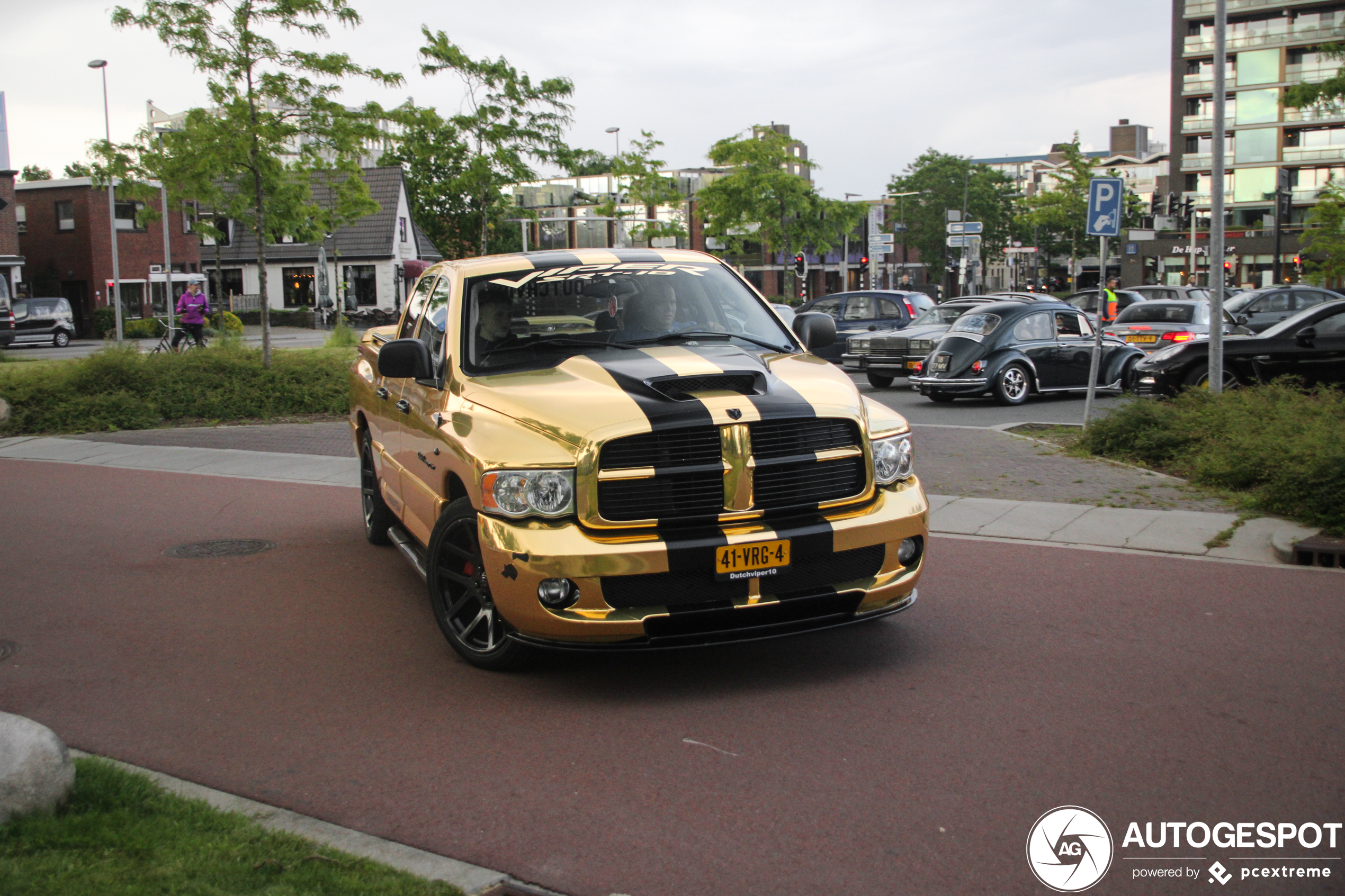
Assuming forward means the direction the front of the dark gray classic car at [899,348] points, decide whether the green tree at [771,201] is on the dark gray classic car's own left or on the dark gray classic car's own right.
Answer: on the dark gray classic car's own right

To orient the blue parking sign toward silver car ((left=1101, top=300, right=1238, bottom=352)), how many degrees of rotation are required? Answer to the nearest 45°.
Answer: approximately 180°

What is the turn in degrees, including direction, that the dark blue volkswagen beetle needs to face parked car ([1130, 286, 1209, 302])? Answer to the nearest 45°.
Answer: approximately 45° to its left

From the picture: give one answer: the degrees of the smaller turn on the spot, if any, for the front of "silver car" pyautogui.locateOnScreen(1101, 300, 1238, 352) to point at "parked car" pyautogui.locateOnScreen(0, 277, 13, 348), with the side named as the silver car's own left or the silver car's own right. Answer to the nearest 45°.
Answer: approximately 135° to the silver car's own left

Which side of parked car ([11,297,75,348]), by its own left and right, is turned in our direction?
right

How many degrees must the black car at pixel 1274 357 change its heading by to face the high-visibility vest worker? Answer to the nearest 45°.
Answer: approximately 90° to its right

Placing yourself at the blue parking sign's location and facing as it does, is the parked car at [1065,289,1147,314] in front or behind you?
behind

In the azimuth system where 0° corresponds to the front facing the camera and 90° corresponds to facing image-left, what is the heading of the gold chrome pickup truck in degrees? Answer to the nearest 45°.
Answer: approximately 315°

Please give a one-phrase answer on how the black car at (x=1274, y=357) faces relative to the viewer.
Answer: facing to the left of the viewer

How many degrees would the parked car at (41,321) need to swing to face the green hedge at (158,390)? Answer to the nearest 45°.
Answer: approximately 90° to its right
